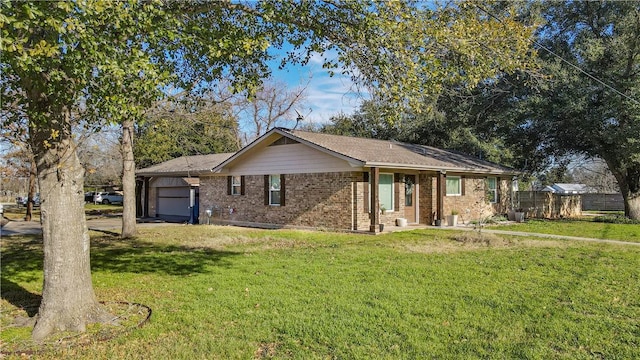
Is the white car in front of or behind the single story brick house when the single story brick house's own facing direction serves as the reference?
behind

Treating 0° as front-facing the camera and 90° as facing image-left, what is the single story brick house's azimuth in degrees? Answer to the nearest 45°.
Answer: approximately 315°

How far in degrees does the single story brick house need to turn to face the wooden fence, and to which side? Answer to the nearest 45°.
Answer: approximately 90° to its left
